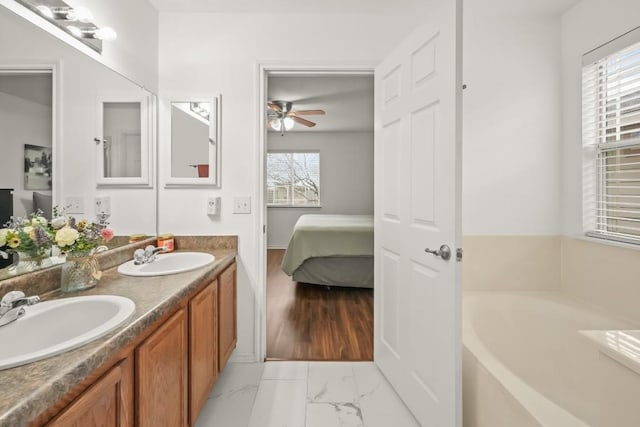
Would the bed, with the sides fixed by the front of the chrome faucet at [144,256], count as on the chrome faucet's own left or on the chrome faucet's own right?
on the chrome faucet's own left

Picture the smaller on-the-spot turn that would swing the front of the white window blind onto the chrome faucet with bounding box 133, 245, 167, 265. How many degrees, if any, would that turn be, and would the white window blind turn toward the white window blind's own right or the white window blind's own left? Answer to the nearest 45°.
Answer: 0° — it already faces it

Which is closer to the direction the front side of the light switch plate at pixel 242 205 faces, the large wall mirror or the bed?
the large wall mirror

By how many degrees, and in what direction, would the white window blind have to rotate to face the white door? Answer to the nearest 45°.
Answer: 0° — it already faces it

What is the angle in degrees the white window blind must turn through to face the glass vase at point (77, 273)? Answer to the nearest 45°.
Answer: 0° — it already faces it

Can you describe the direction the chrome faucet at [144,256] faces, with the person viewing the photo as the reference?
facing the viewer and to the right of the viewer

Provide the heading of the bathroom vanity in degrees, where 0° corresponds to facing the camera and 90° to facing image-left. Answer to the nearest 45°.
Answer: approximately 315°

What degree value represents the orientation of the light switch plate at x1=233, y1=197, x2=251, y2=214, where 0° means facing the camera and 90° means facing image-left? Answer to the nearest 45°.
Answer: approximately 0°

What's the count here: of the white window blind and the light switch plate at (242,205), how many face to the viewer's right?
0
